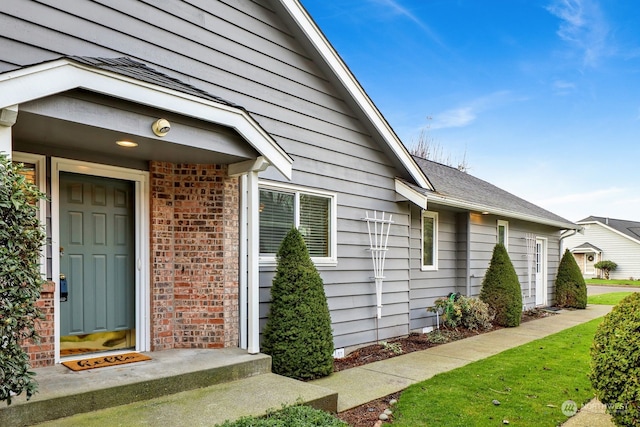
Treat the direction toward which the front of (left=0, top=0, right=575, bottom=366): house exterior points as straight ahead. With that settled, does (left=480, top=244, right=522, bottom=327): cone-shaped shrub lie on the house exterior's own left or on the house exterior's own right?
on the house exterior's own left

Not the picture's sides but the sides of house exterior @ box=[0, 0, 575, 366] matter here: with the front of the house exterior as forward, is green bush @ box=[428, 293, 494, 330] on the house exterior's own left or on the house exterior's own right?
on the house exterior's own left

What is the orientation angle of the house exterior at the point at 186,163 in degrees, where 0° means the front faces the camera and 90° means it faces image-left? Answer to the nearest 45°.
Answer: approximately 315°

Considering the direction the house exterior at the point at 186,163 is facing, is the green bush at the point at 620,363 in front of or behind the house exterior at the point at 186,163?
in front

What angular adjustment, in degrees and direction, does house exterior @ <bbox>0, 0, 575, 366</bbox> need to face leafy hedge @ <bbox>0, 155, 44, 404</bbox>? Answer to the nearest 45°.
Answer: approximately 45° to its right
